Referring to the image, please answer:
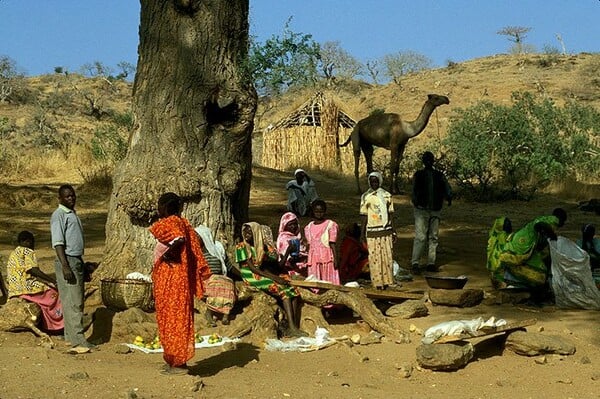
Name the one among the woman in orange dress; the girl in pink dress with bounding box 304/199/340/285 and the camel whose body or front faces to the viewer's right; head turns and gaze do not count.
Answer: the camel

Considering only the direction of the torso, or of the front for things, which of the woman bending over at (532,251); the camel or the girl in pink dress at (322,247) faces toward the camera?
the girl in pink dress

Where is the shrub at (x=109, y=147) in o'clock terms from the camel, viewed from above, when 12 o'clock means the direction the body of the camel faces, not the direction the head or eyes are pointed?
The shrub is roughly at 6 o'clock from the camel.

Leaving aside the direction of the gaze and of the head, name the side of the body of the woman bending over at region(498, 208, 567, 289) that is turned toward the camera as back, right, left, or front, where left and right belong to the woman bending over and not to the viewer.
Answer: right

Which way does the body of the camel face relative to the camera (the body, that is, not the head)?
to the viewer's right

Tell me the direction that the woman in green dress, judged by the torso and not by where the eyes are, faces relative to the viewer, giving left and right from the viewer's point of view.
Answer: facing the viewer and to the right of the viewer

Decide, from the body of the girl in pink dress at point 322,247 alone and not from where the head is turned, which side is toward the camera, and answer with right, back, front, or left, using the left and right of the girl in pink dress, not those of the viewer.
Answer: front

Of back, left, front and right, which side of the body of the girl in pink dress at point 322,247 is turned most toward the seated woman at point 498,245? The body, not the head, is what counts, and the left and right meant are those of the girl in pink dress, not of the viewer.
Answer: left
